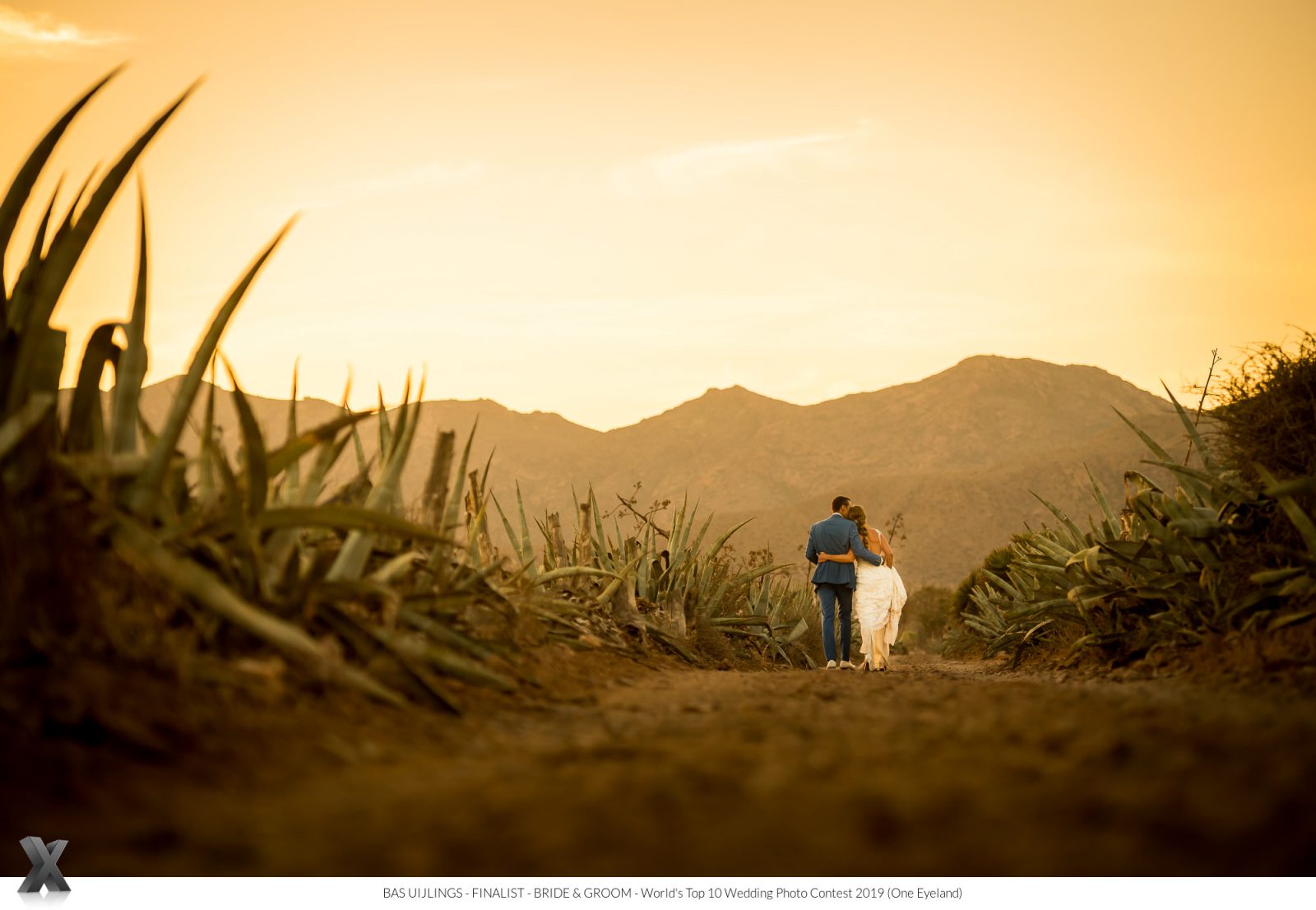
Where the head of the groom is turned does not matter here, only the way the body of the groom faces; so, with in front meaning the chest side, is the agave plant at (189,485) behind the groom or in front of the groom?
behind

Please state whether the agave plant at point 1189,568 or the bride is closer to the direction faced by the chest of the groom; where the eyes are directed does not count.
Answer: the bride

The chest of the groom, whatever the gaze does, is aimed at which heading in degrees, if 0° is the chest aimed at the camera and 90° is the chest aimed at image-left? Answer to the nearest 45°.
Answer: approximately 180°

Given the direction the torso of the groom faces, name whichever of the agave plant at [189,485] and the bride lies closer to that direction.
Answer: the bride

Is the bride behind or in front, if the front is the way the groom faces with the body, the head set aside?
in front
